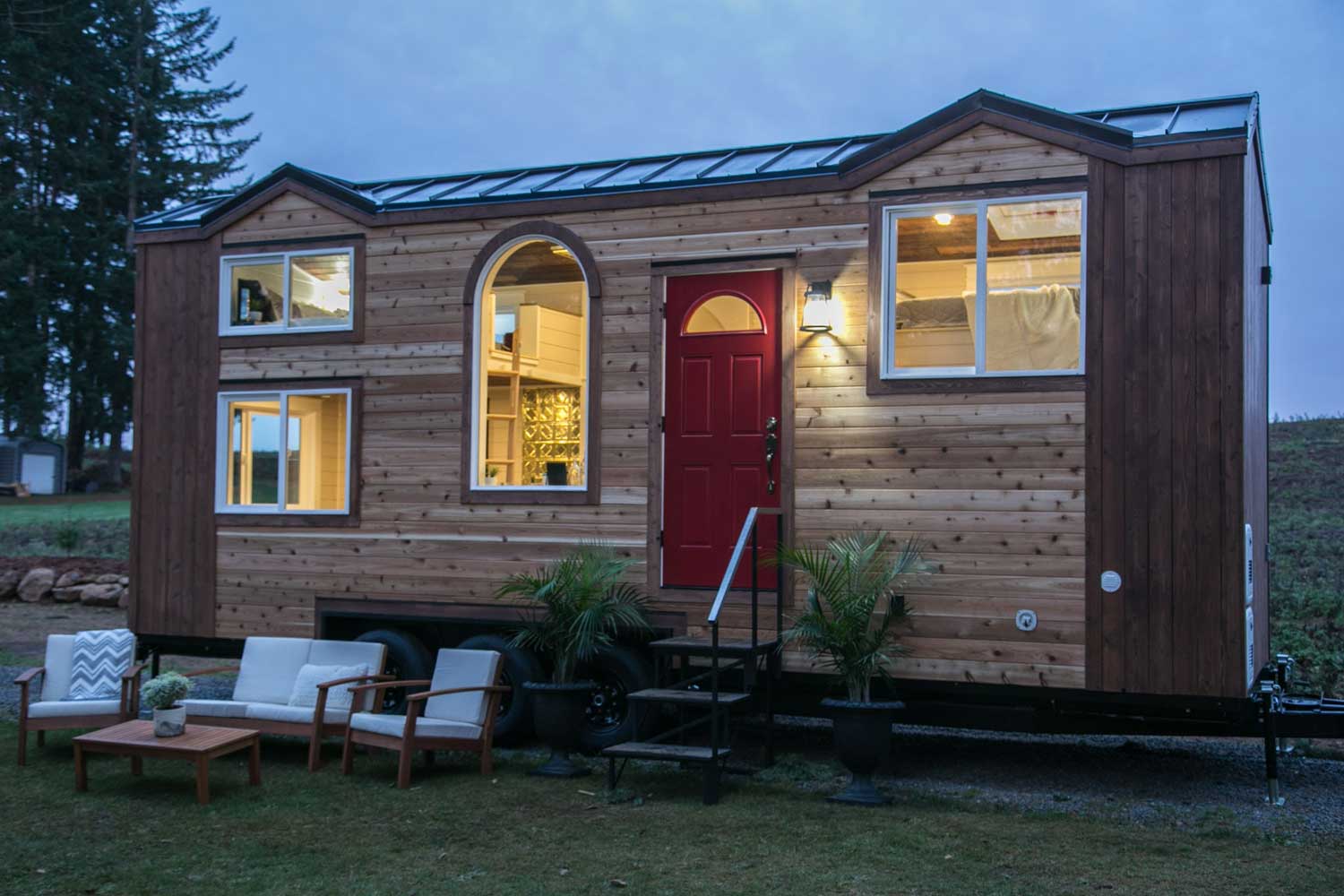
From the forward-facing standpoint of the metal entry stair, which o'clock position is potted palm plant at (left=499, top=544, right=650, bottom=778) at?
The potted palm plant is roughly at 2 o'clock from the metal entry stair.

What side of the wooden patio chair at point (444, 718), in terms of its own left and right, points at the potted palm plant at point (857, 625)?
left

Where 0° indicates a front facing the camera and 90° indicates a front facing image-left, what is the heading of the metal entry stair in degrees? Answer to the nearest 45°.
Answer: approximately 45°

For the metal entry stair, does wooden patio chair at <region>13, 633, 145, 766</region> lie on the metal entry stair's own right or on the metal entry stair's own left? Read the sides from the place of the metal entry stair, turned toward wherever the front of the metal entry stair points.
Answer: on the metal entry stair's own right

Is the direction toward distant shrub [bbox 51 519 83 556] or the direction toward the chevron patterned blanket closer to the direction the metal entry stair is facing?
the chevron patterned blanket

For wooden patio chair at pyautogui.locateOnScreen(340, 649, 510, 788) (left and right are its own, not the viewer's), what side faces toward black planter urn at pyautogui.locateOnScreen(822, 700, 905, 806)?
left

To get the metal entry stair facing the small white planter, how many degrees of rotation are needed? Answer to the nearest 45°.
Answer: approximately 45° to its right

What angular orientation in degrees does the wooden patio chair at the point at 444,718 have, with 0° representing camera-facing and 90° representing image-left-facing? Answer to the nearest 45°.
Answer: approximately 45°
